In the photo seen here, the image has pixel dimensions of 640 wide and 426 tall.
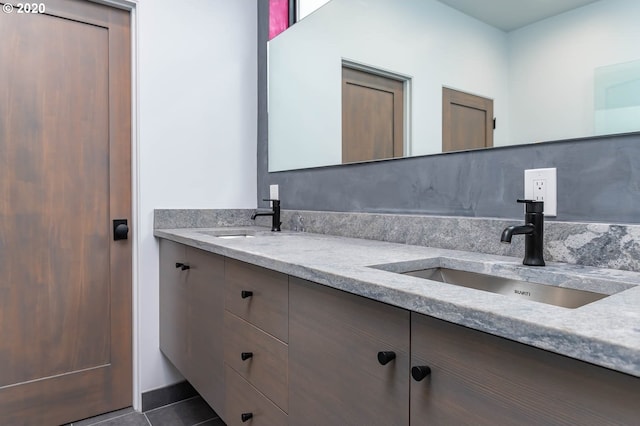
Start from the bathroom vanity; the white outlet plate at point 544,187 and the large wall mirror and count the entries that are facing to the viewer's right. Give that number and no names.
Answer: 0

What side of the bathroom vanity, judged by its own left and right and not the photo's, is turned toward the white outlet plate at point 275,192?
right

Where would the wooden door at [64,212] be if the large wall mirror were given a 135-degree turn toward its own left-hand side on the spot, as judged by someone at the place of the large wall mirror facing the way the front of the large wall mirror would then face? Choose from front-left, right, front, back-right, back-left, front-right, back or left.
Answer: back

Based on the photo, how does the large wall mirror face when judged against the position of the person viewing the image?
facing the viewer and to the left of the viewer

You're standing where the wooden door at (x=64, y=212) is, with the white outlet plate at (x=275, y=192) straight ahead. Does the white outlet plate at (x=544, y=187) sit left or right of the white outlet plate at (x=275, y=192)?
right

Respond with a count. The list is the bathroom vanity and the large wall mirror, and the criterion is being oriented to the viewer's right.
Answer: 0

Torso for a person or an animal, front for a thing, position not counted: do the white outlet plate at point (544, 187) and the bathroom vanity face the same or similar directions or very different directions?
same or similar directions

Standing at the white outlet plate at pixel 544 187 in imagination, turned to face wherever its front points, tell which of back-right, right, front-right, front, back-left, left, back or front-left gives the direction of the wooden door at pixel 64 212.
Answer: front-right

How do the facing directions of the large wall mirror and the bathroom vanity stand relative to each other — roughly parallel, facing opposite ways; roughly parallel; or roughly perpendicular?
roughly parallel

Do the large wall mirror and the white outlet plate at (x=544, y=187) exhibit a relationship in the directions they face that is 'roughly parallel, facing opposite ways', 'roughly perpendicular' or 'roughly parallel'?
roughly parallel

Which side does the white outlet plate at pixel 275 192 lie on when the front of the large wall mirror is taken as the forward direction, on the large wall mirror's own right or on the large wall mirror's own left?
on the large wall mirror's own right

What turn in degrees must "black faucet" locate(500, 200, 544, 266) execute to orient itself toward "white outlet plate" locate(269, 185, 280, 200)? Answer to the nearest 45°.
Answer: approximately 90° to its right
